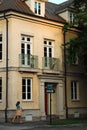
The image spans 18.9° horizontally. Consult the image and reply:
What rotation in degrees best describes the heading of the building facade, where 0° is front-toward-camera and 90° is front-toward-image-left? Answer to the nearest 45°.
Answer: approximately 315°
